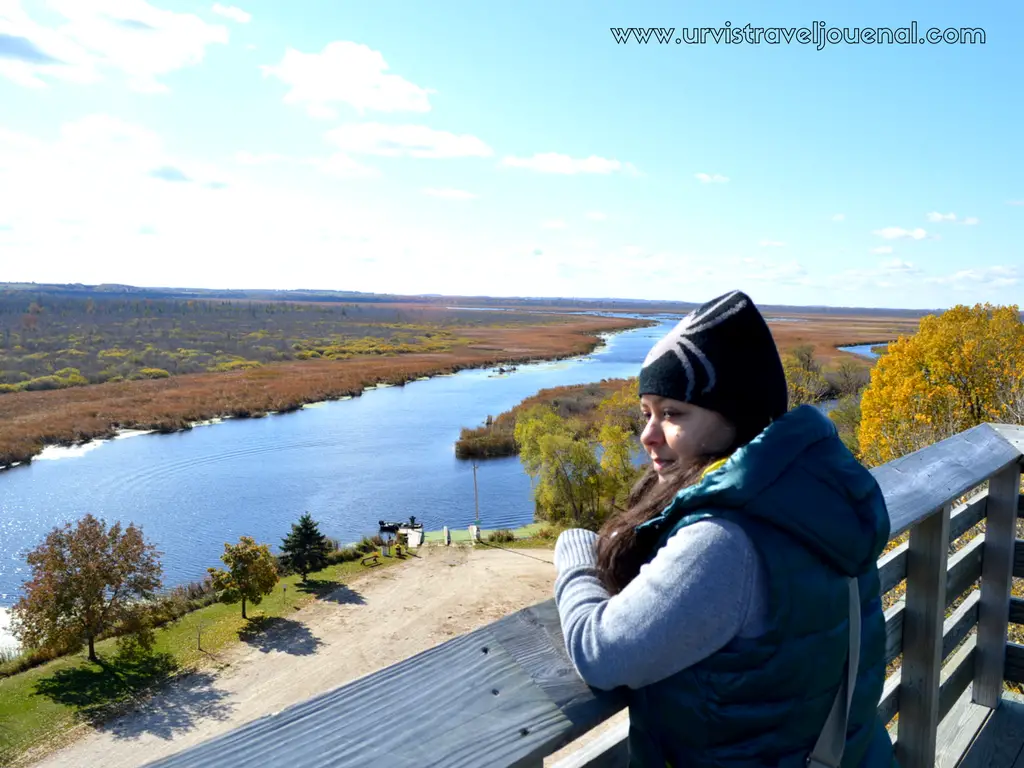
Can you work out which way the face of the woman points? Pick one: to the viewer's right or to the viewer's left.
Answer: to the viewer's left

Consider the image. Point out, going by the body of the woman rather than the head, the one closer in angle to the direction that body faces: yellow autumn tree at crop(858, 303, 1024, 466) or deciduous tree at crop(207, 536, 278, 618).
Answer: the deciduous tree

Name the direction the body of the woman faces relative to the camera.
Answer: to the viewer's left

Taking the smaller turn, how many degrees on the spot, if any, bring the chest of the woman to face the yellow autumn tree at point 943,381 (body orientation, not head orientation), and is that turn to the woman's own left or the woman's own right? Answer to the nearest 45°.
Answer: approximately 90° to the woman's own right

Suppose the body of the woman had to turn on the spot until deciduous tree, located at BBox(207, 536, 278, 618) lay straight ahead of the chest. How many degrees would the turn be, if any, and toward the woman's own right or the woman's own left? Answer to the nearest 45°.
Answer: approximately 45° to the woman's own right
